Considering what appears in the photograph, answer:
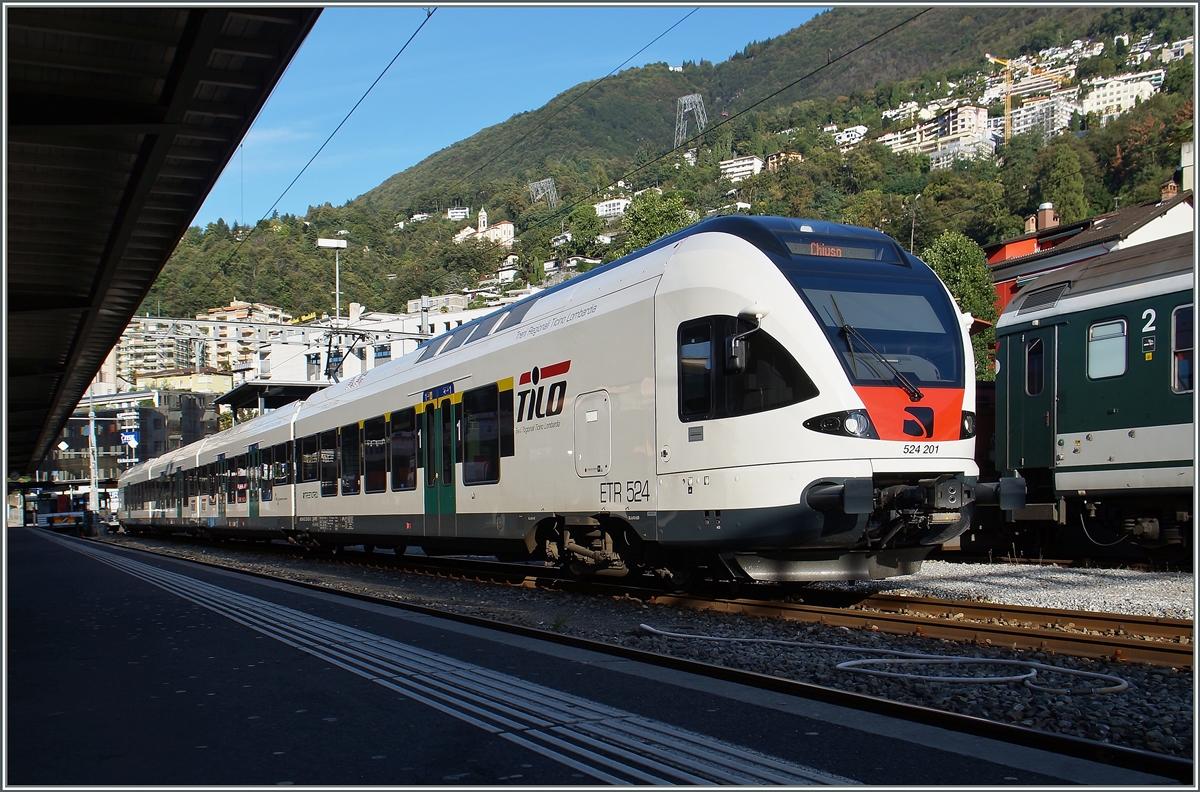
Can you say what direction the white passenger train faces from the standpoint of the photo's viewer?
facing the viewer and to the right of the viewer

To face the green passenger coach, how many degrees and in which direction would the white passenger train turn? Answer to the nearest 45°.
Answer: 0° — it already faces it
